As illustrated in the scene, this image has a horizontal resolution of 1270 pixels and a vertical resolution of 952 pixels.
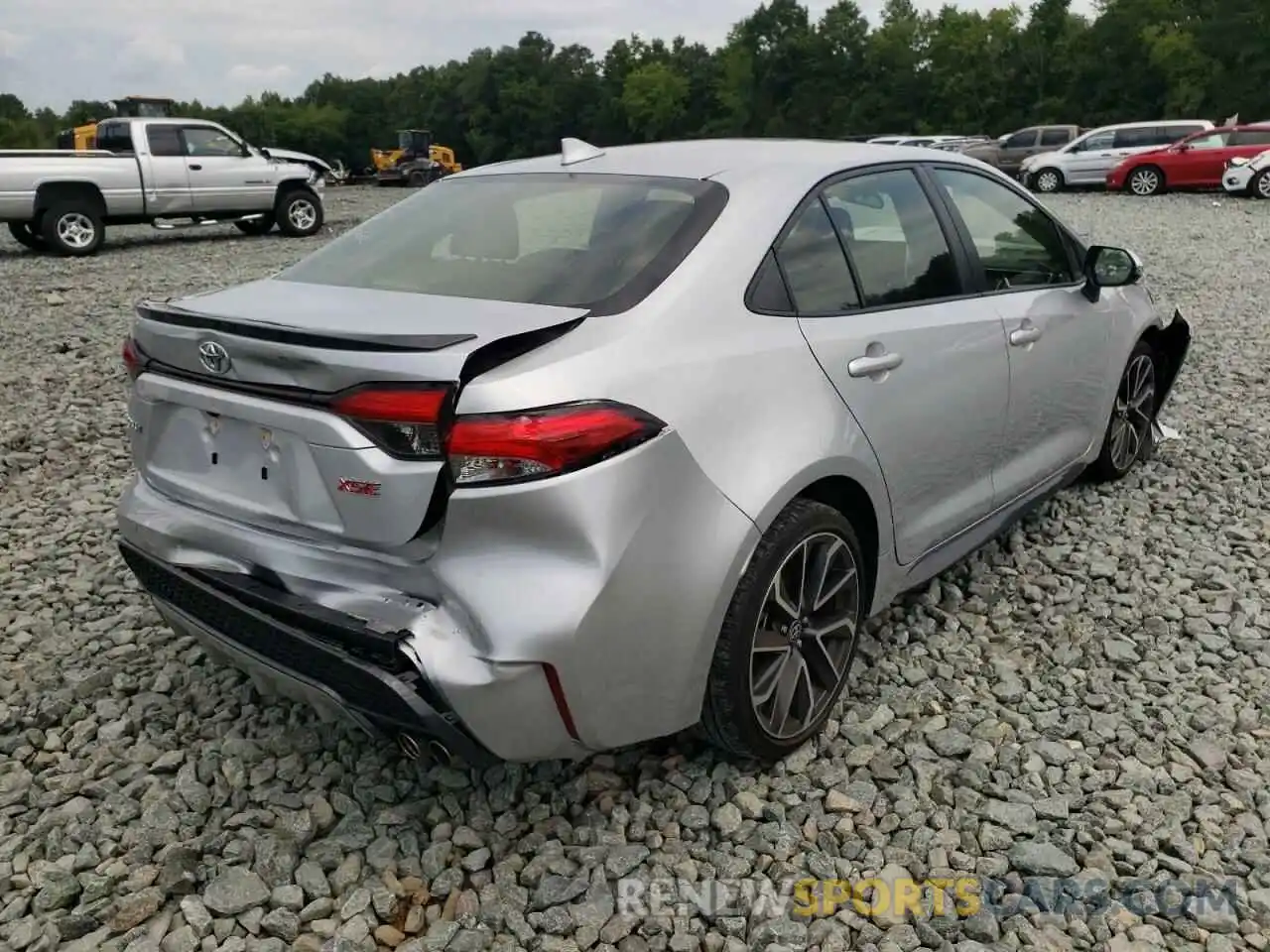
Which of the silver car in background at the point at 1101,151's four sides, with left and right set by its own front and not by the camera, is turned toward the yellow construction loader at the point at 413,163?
front

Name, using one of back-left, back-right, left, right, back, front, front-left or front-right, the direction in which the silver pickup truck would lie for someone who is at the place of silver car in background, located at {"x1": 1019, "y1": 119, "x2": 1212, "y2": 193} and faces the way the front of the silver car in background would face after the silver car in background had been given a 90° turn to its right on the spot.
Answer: back-left

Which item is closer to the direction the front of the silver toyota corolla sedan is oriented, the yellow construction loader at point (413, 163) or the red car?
the red car

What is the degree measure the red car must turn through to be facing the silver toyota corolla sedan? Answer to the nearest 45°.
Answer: approximately 90° to its left

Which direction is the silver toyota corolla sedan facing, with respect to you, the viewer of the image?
facing away from the viewer and to the right of the viewer

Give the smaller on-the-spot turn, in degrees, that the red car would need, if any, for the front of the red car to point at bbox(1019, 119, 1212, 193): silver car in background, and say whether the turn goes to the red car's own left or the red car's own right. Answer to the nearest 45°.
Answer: approximately 45° to the red car's own right

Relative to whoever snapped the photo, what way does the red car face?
facing to the left of the viewer

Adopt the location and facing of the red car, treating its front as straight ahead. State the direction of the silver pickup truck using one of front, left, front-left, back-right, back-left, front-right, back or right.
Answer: front-left

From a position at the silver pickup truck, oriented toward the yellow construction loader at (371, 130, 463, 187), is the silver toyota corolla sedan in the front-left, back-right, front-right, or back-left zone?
back-right

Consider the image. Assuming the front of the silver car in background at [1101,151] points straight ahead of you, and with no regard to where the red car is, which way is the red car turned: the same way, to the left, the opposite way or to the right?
the same way

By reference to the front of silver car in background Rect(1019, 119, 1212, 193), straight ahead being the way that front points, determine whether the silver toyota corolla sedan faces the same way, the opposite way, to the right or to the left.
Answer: to the right

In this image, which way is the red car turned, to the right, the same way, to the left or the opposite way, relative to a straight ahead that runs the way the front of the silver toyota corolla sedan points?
to the left

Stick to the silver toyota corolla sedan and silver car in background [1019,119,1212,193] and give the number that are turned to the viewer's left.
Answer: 1

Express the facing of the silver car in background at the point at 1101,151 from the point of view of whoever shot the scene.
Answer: facing to the left of the viewer
